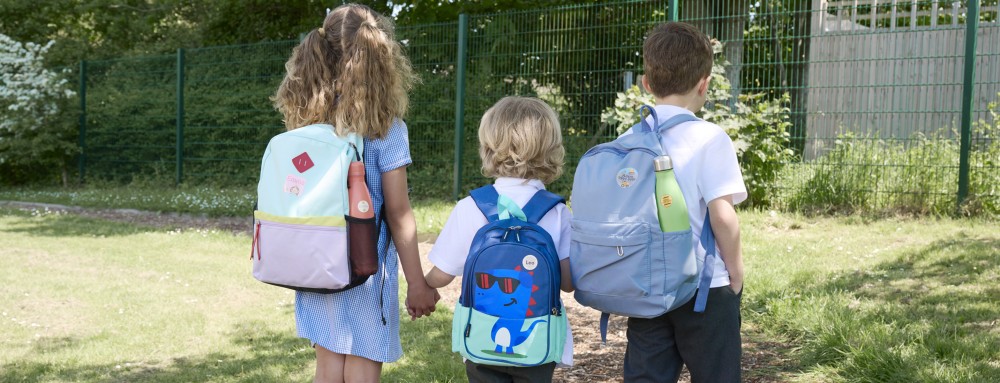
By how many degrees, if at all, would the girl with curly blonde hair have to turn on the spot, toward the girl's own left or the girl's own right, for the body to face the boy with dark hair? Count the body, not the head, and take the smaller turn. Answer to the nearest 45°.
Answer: approximately 45° to the girl's own right

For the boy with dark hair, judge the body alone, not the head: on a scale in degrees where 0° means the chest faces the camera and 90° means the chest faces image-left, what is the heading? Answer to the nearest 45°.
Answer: approximately 225°

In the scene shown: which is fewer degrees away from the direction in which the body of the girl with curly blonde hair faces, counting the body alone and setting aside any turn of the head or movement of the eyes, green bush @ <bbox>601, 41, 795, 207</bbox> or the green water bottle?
the green bush

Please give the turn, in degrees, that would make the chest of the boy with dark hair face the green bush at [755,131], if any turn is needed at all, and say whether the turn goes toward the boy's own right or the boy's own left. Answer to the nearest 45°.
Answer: approximately 45° to the boy's own left

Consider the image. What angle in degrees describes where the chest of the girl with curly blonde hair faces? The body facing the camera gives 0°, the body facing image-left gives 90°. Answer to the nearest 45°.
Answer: approximately 225°

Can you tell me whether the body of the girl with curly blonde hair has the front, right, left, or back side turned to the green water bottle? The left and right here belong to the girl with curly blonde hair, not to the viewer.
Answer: right

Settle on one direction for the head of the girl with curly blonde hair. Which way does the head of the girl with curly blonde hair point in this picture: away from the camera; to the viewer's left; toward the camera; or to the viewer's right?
away from the camera

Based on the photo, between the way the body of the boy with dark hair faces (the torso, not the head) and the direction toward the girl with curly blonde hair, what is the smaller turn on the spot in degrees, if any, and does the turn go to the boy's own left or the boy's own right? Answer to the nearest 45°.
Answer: approximately 135° to the boy's own left
